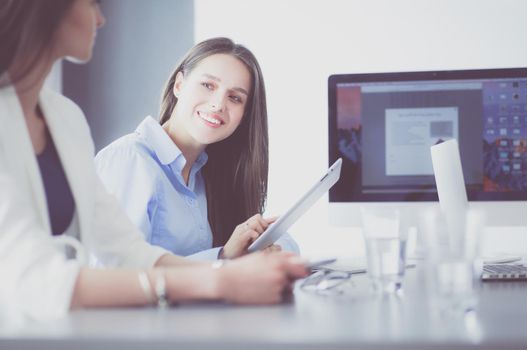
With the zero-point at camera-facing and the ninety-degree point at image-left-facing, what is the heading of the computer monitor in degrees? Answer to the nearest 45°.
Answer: approximately 0°

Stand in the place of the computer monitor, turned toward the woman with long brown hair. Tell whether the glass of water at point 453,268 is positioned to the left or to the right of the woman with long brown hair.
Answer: left

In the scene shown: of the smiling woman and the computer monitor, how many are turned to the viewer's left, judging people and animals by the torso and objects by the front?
0

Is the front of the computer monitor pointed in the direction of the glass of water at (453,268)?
yes

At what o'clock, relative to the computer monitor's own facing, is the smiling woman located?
The smiling woman is roughly at 3 o'clock from the computer monitor.

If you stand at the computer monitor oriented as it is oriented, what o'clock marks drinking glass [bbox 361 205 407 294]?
The drinking glass is roughly at 12 o'clock from the computer monitor.

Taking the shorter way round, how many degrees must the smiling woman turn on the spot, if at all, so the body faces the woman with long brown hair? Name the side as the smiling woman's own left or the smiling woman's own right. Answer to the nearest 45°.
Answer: approximately 45° to the smiling woman's own right

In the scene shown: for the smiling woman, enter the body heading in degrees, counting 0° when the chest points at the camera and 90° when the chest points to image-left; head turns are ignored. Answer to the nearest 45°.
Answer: approximately 315°
